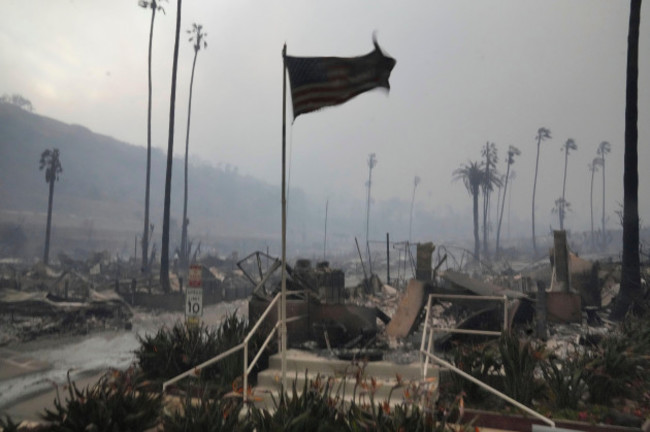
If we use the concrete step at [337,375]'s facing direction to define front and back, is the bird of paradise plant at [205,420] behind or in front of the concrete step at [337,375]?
in front

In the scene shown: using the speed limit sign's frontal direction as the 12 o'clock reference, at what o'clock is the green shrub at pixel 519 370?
The green shrub is roughly at 10 o'clock from the speed limit sign.

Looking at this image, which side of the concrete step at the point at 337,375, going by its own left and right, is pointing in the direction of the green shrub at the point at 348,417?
front

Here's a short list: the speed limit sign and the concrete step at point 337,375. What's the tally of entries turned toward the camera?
2

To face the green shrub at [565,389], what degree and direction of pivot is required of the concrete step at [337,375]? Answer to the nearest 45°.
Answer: approximately 90° to its left

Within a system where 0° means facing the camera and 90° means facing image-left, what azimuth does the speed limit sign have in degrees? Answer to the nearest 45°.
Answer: approximately 0°

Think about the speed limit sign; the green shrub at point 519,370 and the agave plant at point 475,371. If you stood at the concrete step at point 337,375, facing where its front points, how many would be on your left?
2

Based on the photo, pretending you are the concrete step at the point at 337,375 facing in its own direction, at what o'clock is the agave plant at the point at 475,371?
The agave plant is roughly at 9 o'clock from the concrete step.

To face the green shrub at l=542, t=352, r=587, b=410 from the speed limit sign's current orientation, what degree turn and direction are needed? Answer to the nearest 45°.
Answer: approximately 45° to its left

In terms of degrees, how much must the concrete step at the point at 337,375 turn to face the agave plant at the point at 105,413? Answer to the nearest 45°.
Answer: approximately 45° to its right

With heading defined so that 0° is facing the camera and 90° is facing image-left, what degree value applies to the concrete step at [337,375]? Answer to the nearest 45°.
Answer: approximately 0°
